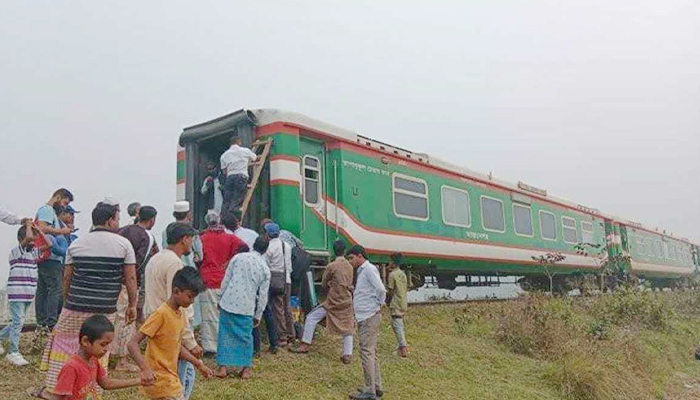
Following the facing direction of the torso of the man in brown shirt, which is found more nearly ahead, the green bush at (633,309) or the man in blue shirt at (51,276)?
the man in blue shirt

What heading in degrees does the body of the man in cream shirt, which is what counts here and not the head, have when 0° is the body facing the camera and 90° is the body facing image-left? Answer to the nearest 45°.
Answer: approximately 225°

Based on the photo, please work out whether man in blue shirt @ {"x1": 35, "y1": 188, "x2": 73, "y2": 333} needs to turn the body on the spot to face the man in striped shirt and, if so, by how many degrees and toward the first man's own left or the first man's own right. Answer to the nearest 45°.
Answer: approximately 90° to the first man's own right

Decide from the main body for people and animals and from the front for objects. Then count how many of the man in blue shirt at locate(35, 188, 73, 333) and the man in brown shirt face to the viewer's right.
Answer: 1

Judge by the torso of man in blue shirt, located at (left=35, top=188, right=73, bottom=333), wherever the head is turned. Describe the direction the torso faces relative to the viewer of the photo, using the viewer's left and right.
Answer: facing to the right of the viewer

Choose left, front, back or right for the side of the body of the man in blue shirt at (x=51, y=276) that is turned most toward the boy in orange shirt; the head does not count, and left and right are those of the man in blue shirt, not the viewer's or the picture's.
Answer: right

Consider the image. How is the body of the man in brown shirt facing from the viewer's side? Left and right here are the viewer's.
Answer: facing away from the viewer and to the left of the viewer
